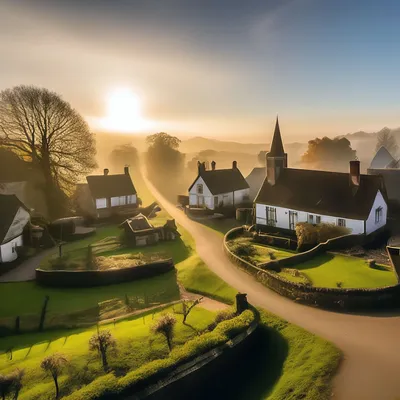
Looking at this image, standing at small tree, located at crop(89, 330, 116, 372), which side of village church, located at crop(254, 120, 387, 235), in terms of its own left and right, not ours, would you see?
front

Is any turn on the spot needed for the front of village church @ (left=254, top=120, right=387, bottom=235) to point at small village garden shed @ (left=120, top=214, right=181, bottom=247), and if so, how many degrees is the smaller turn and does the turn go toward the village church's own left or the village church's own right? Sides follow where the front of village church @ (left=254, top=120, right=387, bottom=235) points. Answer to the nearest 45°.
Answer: approximately 45° to the village church's own right

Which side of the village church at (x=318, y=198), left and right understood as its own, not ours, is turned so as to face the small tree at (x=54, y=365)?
front

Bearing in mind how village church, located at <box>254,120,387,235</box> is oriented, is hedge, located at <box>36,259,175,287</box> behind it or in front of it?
in front

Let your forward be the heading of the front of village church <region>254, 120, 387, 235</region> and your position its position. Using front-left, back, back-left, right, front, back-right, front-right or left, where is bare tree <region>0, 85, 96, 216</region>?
front-right

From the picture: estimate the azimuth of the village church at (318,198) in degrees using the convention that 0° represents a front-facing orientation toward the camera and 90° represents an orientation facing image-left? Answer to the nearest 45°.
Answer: approximately 45°

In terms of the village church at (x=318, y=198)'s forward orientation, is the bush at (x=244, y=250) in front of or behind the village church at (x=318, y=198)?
in front
